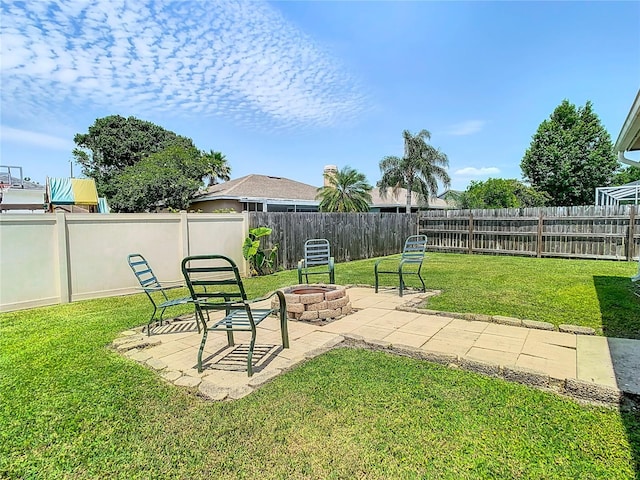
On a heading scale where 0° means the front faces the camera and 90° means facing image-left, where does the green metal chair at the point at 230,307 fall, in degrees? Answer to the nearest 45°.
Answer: approximately 225°

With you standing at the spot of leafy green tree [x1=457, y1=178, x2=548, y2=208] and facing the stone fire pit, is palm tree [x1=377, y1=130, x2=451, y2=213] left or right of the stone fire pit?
right

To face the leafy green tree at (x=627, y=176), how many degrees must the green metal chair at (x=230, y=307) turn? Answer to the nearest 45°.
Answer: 0° — it already faces it

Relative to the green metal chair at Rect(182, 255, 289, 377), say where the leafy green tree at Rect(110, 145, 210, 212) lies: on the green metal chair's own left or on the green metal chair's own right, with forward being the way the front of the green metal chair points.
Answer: on the green metal chair's own left

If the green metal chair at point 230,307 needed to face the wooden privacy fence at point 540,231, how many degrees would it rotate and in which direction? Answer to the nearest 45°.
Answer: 0° — it already faces it

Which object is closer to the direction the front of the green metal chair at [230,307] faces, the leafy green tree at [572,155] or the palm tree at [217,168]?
the leafy green tree
